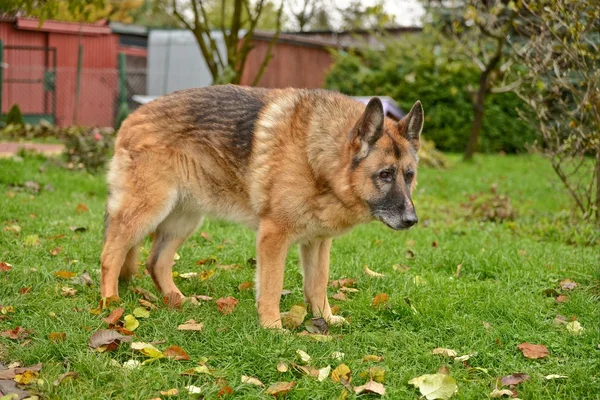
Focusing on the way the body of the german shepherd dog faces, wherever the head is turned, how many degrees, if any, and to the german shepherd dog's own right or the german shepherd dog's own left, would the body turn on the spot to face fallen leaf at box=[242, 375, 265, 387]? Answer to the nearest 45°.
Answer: approximately 45° to the german shepherd dog's own right

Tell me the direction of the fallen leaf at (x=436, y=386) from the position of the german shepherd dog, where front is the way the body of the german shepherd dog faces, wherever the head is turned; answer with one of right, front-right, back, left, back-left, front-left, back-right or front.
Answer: front

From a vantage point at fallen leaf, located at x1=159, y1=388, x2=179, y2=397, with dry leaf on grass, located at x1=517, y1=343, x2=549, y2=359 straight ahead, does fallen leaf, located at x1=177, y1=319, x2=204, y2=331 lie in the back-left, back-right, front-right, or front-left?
front-left

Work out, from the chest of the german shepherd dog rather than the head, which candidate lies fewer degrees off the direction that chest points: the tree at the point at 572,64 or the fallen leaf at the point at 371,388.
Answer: the fallen leaf

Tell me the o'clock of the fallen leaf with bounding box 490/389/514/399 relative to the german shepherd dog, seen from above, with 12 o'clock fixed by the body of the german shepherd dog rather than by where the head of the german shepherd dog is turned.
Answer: The fallen leaf is roughly at 12 o'clock from the german shepherd dog.

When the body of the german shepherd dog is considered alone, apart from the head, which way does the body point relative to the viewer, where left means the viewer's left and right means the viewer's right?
facing the viewer and to the right of the viewer

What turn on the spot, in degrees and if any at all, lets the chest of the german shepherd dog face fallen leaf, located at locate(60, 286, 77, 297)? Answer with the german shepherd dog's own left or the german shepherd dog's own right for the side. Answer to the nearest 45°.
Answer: approximately 135° to the german shepherd dog's own right

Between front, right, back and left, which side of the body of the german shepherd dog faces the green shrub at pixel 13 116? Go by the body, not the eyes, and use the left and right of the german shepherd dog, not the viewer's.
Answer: back

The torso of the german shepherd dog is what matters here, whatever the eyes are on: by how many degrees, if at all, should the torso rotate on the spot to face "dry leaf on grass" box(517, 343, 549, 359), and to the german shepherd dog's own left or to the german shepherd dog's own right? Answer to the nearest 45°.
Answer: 0° — it already faces it

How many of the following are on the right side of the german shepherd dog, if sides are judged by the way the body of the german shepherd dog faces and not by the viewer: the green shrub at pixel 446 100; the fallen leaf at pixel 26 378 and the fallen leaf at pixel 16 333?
2

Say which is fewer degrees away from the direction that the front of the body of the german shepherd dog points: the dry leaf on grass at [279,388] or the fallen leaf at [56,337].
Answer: the dry leaf on grass

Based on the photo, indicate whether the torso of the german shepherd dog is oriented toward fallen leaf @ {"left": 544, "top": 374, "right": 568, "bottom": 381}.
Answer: yes

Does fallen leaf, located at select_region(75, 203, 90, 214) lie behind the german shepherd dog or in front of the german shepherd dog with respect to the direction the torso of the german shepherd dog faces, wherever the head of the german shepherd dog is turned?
behind

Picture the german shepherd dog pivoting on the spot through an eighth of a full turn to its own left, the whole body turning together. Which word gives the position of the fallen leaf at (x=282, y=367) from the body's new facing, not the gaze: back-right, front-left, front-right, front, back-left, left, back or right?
right
